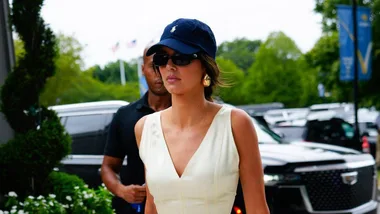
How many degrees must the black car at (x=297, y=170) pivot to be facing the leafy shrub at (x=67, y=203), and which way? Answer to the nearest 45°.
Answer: approximately 90° to its right

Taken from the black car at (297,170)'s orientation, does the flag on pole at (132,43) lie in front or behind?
behind

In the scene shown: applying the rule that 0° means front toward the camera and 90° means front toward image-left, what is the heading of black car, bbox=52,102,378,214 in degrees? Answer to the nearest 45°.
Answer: approximately 315°
